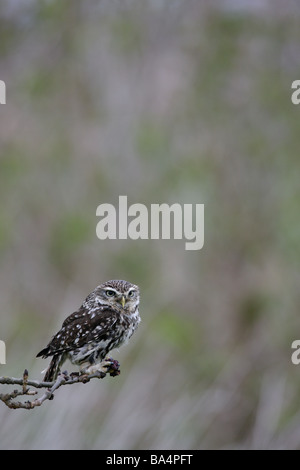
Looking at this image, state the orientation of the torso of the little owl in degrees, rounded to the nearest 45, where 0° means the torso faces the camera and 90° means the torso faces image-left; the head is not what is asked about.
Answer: approximately 270°
